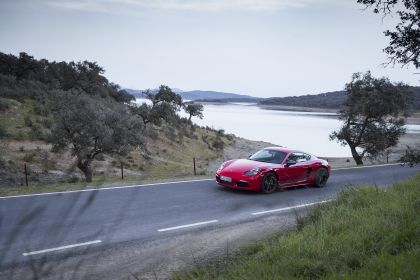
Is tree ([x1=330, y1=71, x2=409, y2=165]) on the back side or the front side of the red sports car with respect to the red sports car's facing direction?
on the back side

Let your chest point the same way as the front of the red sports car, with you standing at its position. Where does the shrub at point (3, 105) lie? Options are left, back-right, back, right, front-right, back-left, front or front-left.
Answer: right

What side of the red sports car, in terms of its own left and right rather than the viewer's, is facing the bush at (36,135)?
right

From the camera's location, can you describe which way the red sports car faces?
facing the viewer and to the left of the viewer

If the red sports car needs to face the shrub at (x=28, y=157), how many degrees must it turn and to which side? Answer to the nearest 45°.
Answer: approximately 90° to its right

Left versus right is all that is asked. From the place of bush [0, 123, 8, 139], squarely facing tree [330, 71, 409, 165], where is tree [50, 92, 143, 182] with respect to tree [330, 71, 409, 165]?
right

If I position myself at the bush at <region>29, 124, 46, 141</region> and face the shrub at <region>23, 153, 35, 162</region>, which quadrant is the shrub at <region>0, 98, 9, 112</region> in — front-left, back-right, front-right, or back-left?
back-right

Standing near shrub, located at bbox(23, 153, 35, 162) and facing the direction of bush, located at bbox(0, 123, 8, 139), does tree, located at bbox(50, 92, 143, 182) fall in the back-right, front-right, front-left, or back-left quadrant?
back-right

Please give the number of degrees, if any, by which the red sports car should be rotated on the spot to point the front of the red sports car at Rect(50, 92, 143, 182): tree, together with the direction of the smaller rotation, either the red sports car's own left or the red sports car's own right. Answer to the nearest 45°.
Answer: approximately 90° to the red sports car's own right

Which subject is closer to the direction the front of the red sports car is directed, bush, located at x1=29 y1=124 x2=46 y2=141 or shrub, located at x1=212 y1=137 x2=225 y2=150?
the bush

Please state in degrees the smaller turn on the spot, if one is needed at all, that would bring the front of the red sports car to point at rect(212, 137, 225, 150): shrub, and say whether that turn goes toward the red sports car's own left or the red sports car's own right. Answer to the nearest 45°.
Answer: approximately 135° to the red sports car's own right

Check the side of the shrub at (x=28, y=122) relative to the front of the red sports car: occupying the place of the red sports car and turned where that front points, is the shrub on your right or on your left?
on your right

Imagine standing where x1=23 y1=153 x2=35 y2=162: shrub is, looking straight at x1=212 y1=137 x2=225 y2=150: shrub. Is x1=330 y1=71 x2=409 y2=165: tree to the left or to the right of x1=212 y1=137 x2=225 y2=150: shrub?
right

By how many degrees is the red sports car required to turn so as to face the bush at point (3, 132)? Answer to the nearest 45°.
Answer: approximately 90° to its right
